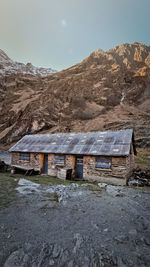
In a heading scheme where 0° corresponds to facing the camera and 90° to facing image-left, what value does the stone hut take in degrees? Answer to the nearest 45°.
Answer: approximately 45°
